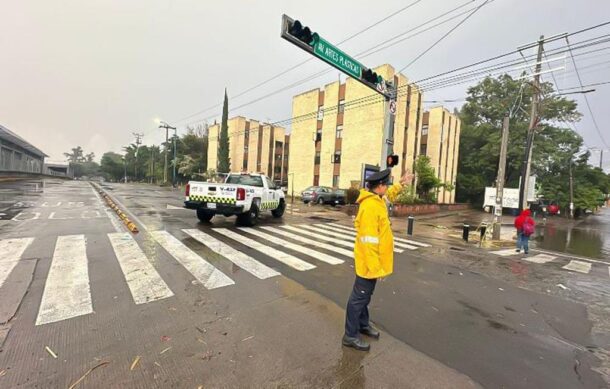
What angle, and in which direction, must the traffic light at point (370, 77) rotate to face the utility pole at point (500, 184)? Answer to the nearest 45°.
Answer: approximately 45° to its left

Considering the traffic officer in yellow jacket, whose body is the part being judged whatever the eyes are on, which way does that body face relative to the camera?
to the viewer's right

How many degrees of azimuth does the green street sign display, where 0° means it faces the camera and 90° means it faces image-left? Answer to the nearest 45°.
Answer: approximately 315°

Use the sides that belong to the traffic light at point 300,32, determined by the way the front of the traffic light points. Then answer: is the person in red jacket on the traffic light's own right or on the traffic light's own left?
on the traffic light's own left

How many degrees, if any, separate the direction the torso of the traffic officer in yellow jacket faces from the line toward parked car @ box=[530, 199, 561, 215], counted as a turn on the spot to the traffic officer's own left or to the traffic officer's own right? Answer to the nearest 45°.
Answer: approximately 45° to the traffic officer's own left

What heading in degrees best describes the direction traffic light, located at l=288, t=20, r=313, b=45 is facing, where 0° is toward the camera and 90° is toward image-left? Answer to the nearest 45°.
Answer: approximately 315°

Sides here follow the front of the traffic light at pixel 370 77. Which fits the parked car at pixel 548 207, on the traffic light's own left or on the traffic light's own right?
on the traffic light's own left
